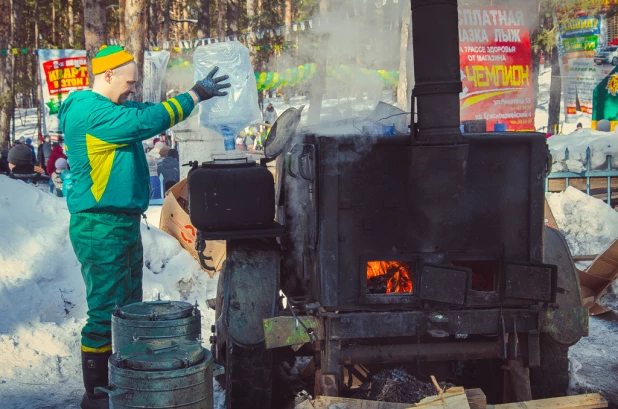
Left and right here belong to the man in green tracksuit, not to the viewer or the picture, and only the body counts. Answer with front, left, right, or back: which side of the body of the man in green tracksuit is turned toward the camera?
right

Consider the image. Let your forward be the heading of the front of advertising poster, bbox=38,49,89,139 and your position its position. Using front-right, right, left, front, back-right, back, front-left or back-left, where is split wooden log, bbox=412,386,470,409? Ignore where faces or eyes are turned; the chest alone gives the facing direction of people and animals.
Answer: front

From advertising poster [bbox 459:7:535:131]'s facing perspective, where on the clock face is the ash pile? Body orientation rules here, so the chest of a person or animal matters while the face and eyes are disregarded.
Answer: The ash pile is roughly at 12 o'clock from the advertising poster.

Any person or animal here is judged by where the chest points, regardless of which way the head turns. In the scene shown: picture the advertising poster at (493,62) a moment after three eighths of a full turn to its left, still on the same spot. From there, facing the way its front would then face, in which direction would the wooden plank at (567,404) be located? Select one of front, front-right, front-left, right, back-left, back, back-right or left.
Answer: back-right

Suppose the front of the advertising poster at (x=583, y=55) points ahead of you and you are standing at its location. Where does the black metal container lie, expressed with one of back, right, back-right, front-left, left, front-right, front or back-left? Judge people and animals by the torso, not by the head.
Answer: front

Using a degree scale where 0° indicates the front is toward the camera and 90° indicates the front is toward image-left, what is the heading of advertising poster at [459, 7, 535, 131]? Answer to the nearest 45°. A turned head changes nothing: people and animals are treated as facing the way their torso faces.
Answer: approximately 0°

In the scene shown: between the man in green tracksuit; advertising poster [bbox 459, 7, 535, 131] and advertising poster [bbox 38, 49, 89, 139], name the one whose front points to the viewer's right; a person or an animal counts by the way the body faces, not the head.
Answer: the man in green tracksuit

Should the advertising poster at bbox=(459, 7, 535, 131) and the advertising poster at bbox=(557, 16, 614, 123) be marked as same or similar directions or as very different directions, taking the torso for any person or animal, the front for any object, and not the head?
same or similar directions

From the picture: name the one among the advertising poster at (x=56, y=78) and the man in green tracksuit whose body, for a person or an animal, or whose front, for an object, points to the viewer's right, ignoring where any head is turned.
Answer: the man in green tracksuit

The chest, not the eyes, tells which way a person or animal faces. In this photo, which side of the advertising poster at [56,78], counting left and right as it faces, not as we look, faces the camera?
front

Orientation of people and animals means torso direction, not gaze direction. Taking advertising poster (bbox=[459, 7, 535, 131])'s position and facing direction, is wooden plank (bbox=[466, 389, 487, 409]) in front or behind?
in front

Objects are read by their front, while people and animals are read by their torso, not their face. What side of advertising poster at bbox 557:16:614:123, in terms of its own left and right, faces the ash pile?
front

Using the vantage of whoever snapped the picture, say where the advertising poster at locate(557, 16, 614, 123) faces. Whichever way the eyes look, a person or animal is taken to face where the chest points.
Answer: facing the viewer

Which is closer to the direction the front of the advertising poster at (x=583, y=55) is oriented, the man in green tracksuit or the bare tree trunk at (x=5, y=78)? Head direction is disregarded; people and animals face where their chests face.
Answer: the man in green tracksuit

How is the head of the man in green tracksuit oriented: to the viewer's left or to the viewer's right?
to the viewer's right

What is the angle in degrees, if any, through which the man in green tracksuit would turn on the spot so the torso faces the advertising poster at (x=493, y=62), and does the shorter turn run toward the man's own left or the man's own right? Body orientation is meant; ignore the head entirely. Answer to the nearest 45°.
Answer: approximately 45° to the man's own left

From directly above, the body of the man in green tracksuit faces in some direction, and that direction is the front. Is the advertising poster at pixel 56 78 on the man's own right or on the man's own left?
on the man's own left
